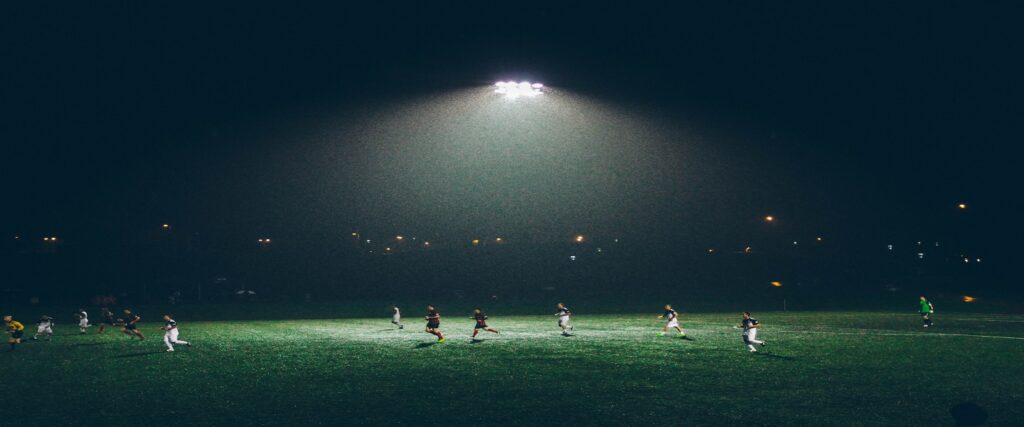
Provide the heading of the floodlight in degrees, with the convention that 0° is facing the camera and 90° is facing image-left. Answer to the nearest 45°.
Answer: approximately 0°
